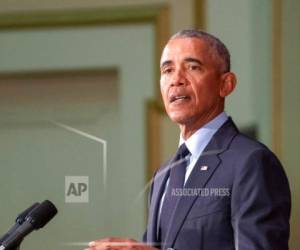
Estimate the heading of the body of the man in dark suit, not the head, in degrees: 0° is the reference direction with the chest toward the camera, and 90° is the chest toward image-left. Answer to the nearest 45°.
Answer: approximately 45°

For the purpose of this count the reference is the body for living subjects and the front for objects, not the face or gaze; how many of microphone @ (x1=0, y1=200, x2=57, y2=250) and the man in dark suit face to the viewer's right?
1

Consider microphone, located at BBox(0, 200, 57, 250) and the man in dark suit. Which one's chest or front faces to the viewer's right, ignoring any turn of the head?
the microphone

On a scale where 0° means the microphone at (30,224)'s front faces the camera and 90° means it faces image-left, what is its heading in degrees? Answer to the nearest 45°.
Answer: approximately 270°
